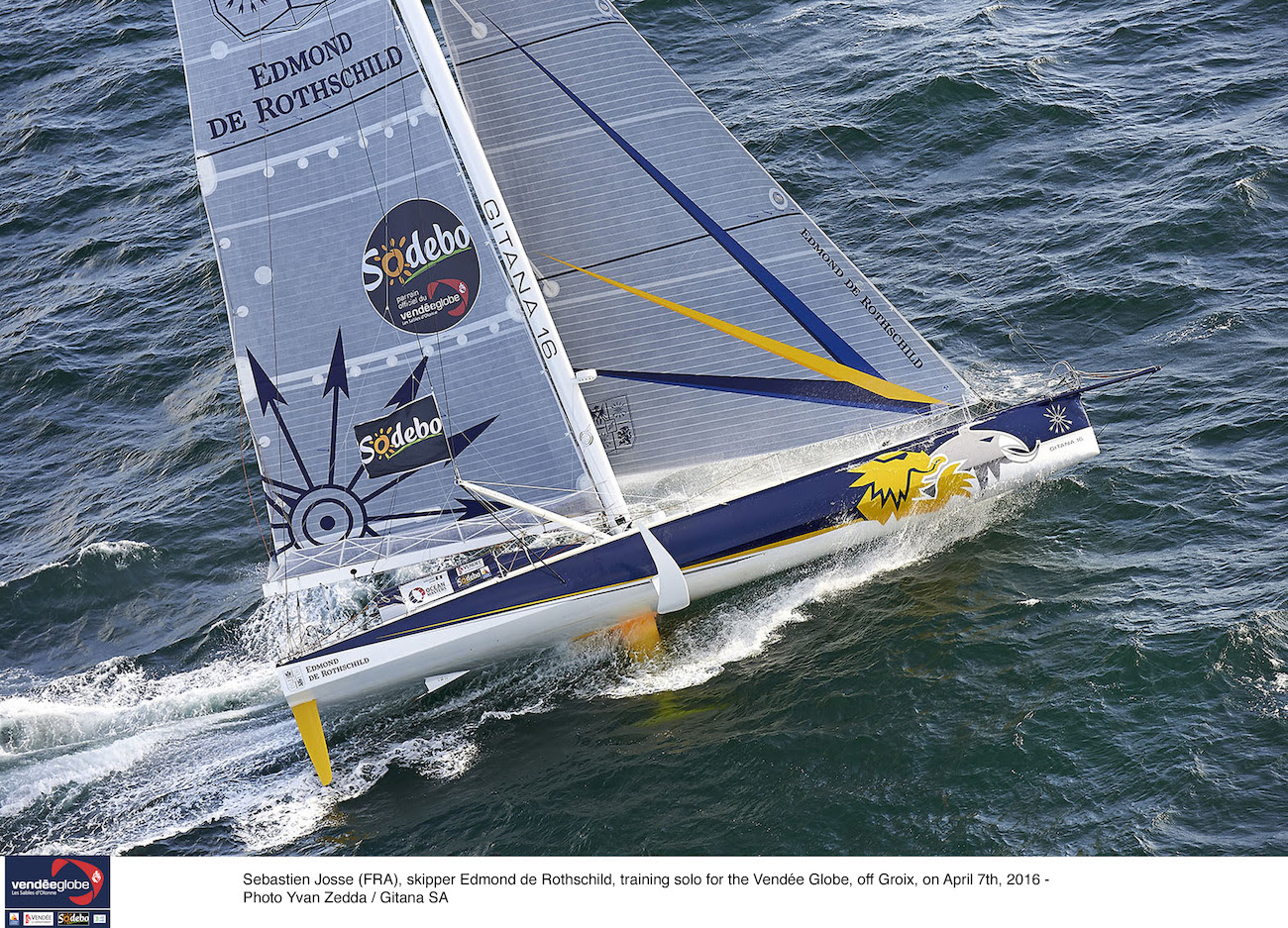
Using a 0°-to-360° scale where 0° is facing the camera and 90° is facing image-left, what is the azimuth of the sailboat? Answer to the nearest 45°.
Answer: approximately 270°
